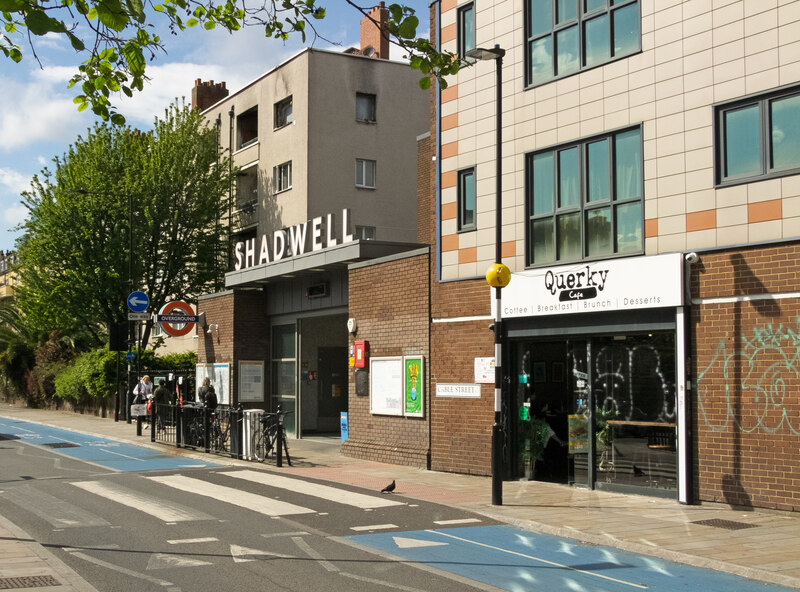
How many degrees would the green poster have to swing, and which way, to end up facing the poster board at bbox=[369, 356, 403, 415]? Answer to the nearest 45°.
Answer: approximately 90° to its right

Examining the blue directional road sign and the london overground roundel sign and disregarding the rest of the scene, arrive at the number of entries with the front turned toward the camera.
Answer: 2

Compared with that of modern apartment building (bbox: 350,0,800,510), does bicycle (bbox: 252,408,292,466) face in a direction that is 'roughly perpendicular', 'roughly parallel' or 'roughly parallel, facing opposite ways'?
roughly perpendicular

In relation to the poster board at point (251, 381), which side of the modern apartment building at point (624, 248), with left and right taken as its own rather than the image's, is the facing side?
right

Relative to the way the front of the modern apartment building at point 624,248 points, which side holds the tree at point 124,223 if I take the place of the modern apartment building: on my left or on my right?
on my right
